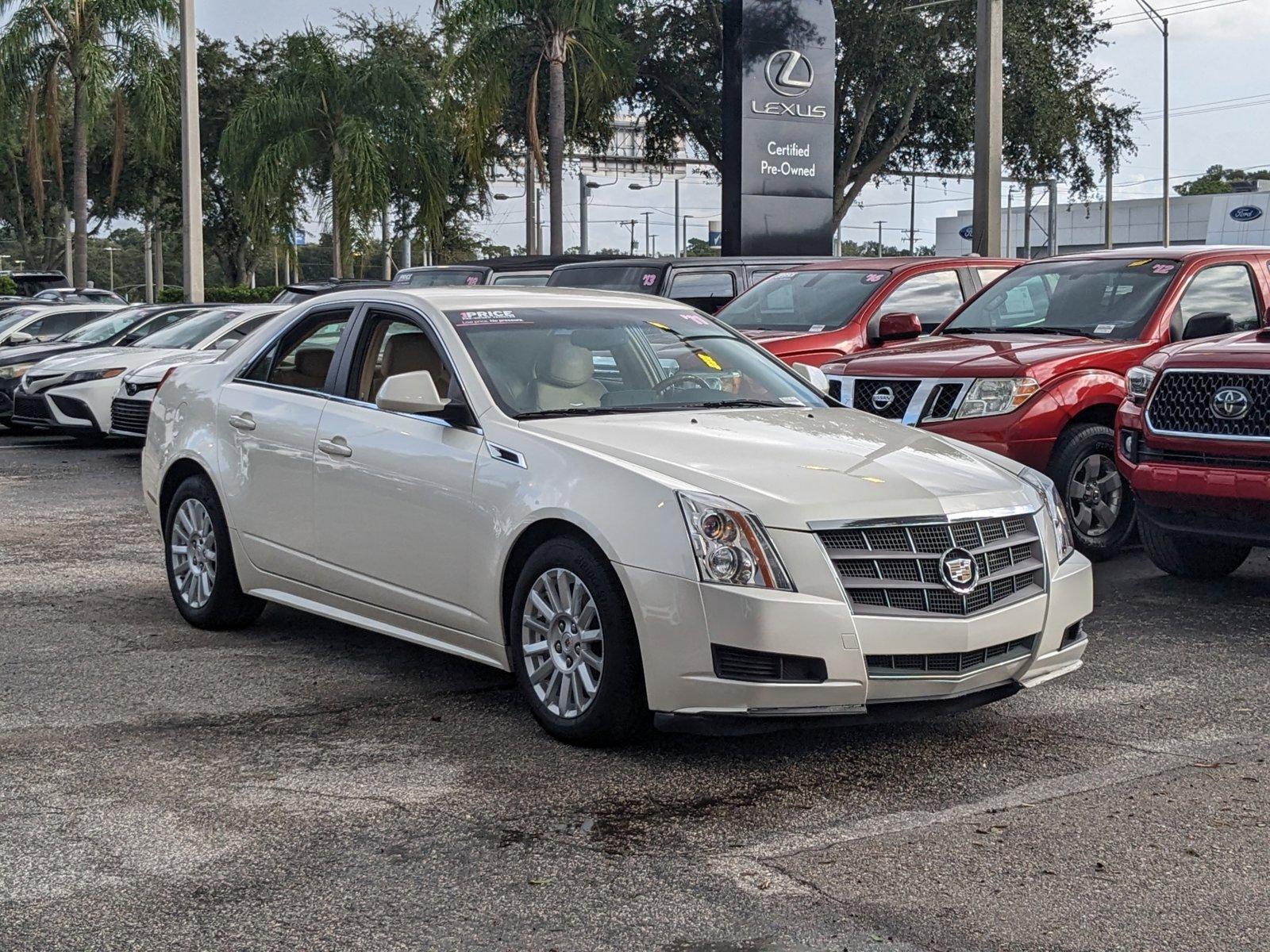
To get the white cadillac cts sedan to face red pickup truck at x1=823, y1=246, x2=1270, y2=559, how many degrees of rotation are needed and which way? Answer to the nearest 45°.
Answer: approximately 90° to its left

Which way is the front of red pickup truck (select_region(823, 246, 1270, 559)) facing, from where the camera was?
facing the viewer and to the left of the viewer

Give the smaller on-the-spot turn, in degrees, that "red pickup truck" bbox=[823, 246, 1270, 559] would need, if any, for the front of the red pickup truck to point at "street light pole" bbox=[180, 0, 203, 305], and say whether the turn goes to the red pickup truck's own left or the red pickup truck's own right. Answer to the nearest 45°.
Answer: approximately 90° to the red pickup truck's own right

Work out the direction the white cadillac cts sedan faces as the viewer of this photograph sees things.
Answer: facing the viewer and to the right of the viewer

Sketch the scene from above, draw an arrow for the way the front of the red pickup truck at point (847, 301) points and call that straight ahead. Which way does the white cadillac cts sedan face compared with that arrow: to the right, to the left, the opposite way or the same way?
to the left

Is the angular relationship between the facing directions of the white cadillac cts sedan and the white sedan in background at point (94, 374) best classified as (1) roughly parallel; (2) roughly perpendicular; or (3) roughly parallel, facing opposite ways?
roughly perpendicular

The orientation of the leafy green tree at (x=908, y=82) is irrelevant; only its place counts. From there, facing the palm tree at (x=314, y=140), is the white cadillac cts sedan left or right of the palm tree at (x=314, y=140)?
left

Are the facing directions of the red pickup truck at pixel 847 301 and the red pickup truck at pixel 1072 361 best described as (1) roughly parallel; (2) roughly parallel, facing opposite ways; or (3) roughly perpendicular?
roughly parallel

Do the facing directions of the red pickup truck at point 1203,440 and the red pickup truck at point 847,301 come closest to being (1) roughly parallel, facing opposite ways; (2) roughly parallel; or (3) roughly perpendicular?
roughly parallel

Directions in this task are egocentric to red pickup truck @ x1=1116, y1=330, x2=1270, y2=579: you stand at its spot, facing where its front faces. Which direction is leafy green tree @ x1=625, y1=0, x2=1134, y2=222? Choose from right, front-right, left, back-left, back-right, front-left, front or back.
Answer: back-right

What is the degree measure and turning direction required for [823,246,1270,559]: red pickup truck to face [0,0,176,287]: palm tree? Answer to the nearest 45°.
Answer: approximately 90° to its right

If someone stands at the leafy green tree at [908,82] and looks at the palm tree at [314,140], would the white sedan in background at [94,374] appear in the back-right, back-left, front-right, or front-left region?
front-left

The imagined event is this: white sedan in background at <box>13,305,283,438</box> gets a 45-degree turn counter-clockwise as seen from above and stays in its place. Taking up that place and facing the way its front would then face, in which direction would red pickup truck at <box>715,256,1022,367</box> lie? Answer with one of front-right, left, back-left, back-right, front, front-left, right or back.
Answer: front-left

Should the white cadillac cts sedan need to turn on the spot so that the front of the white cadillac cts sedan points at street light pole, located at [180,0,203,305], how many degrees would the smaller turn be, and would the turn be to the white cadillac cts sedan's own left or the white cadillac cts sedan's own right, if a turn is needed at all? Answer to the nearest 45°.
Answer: approximately 135° to the white cadillac cts sedan's own left

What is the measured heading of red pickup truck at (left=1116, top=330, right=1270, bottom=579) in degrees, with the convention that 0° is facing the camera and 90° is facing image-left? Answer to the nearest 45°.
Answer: approximately 45°

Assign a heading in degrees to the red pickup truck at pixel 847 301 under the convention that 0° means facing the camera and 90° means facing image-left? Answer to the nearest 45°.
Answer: approximately 45°

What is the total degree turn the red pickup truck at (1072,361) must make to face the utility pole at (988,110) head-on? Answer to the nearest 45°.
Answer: approximately 135° to its right
